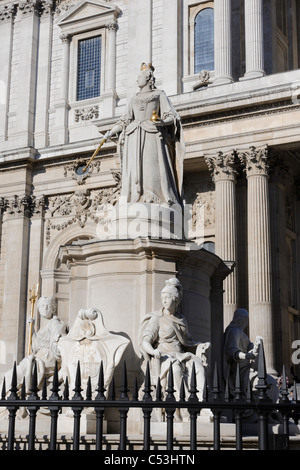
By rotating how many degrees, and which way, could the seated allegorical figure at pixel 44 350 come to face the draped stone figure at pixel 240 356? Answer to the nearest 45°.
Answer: approximately 135° to its left

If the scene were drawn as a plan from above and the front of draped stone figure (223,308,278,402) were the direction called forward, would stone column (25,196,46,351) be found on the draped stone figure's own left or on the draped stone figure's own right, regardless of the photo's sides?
on the draped stone figure's own left

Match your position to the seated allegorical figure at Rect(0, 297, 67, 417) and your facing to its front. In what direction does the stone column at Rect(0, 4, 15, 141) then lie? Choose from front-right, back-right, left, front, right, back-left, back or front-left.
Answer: back-right

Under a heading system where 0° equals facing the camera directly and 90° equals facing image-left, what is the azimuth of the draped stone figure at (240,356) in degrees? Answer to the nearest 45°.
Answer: approximately 270°

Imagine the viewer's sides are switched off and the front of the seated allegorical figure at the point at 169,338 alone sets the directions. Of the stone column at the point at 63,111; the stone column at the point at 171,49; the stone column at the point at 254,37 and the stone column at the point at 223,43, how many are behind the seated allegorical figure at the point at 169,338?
4

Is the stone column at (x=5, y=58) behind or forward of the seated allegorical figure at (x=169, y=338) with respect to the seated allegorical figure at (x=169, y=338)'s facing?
behind

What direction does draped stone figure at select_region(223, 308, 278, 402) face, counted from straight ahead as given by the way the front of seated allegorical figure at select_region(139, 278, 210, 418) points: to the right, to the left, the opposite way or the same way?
to the left

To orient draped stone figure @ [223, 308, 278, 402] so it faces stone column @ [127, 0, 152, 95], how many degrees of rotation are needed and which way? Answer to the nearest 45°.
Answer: approximately 90° to its left

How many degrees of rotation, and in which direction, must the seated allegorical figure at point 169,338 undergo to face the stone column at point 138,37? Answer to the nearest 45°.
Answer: approximately 180°

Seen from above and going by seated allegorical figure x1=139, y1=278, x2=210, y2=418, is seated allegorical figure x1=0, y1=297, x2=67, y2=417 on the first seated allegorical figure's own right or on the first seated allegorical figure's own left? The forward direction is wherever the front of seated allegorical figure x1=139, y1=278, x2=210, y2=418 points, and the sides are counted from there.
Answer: on the first seated allegorical figure's own right

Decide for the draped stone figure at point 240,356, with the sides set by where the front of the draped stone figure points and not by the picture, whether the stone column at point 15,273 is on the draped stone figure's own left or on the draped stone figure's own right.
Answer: on the draped stone figure's own left

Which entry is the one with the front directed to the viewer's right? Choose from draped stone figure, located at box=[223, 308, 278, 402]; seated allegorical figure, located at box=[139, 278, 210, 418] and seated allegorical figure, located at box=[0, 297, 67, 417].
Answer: the draped stone figure

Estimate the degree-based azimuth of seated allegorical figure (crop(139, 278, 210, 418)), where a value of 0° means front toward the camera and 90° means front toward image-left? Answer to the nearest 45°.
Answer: approximately 0°
